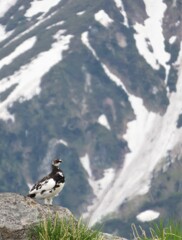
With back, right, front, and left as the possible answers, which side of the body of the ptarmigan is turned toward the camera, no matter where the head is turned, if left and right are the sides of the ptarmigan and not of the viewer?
right

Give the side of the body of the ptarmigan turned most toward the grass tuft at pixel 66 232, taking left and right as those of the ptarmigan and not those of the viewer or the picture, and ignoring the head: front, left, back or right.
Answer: right
